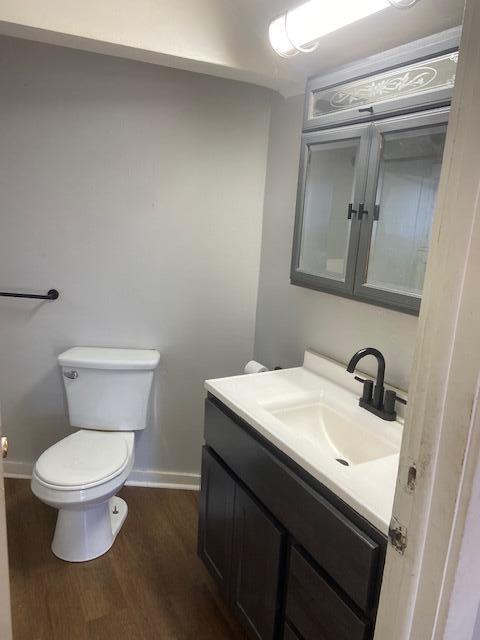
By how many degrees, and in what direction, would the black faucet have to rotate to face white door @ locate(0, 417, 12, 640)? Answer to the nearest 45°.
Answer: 0° — it already faces it

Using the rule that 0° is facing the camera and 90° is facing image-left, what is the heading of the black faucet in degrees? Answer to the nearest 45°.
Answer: approximately 45°

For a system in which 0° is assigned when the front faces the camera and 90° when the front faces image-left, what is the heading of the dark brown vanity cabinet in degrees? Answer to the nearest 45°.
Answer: approximately 45°

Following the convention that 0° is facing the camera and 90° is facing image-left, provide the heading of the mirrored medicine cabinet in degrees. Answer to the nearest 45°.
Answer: approximately 45°
